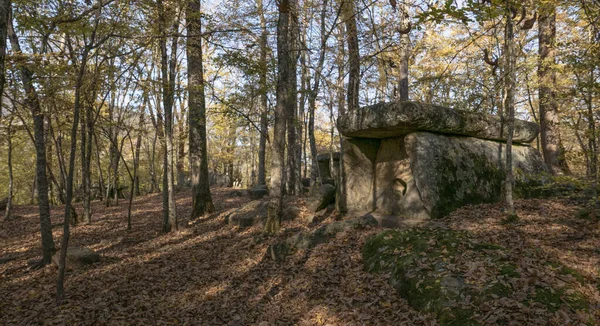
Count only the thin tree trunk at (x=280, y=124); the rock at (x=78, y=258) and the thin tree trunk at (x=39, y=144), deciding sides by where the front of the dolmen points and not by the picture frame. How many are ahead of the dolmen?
3

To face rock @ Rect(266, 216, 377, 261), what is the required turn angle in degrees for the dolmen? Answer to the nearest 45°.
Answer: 0° — it already faces it

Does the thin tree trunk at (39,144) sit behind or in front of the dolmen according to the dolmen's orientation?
in front

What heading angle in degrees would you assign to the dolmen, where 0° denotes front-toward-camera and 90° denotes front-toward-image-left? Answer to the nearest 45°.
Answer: approximately 45°

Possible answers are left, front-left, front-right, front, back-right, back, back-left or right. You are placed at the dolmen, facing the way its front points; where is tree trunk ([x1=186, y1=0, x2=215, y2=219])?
front-right

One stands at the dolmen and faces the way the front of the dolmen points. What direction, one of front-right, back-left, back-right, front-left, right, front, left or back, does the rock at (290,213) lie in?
front-right

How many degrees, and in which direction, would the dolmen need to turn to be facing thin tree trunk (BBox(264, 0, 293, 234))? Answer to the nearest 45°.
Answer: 0° — it already faces it

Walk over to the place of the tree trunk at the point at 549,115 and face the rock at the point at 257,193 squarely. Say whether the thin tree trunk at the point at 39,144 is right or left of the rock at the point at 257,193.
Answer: left

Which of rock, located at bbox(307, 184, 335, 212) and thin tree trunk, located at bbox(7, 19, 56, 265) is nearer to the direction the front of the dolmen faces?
the thin tree trunk

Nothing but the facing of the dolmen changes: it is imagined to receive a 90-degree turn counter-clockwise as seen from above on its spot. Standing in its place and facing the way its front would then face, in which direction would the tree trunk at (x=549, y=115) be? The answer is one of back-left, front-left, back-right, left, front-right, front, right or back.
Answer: left

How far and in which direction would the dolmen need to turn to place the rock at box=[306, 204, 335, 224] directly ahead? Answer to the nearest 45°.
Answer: approximately 45° to its right
